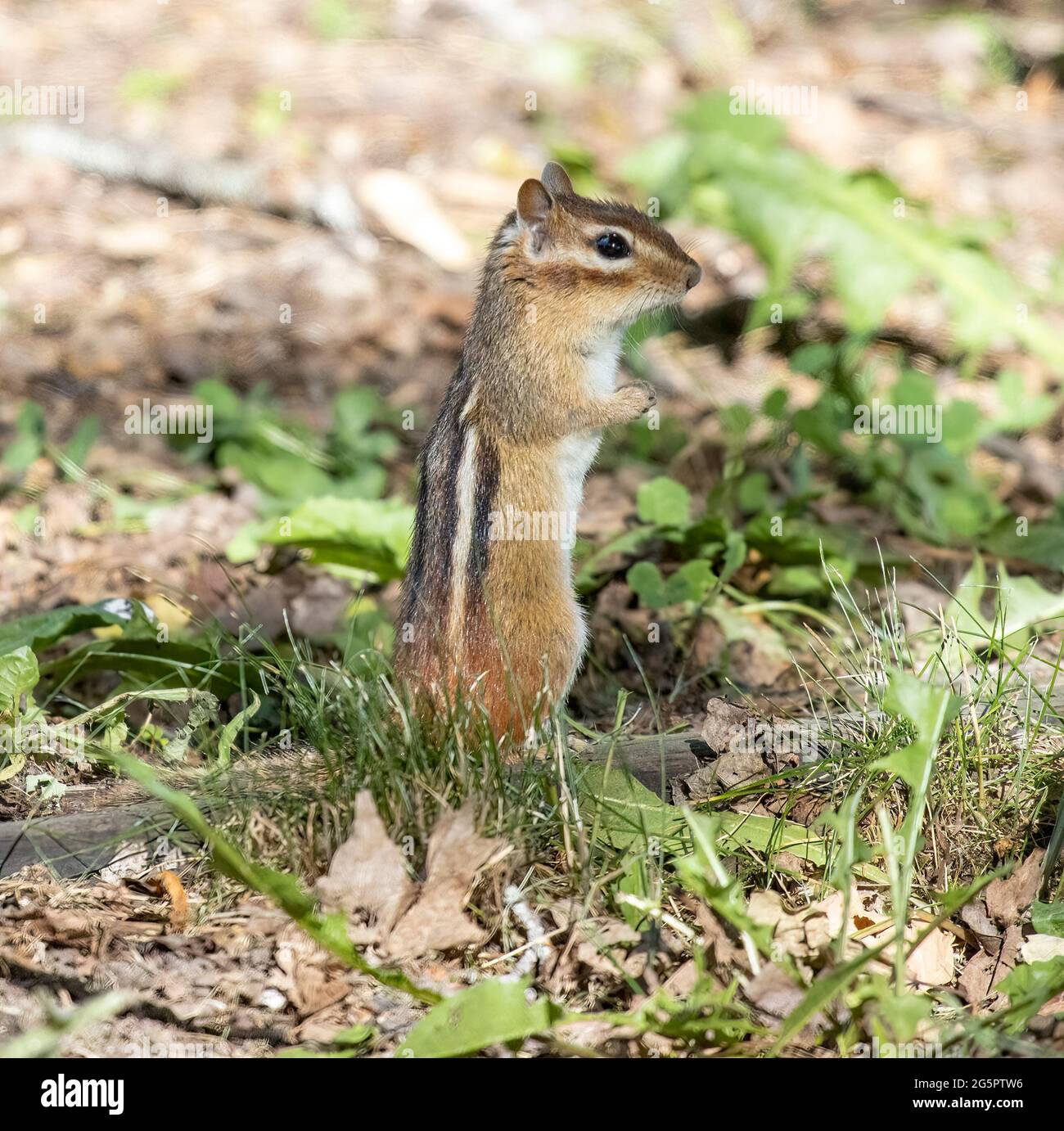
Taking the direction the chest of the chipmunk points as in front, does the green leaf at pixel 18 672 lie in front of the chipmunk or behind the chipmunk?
behind

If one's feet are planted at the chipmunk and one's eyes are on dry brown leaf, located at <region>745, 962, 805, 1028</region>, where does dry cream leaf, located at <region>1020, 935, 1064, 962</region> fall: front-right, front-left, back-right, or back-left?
front-left

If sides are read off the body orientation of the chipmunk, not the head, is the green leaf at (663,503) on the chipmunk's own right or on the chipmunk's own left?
on the chipmunk's own left

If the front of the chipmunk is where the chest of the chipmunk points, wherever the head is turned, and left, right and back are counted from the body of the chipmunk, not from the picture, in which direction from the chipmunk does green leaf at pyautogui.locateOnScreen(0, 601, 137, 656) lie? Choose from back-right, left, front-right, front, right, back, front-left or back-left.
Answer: back

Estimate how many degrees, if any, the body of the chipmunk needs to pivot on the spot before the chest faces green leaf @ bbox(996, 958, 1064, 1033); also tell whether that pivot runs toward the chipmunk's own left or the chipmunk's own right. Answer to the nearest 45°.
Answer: approximately 45° to the chipmunk's own right

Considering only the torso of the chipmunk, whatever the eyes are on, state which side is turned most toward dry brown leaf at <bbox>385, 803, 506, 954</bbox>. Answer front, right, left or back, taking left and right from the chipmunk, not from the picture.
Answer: right

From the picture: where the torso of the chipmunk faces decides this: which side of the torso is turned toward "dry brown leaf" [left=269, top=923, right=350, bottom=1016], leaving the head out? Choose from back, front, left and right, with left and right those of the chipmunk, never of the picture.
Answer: right

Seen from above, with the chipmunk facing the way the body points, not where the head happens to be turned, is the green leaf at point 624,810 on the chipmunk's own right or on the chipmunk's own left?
on the chipmunk's own right

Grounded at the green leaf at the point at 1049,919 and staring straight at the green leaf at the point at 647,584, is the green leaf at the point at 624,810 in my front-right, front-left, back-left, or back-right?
front-left

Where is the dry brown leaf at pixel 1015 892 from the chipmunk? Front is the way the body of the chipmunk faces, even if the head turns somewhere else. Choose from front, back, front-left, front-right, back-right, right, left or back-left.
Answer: front-right

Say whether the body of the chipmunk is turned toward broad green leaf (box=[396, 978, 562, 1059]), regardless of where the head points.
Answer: no

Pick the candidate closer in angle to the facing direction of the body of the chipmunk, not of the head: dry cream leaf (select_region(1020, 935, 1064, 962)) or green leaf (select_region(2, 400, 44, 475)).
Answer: the dry cream leaf

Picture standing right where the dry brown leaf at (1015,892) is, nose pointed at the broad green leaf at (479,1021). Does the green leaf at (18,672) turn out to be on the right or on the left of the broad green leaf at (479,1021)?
right

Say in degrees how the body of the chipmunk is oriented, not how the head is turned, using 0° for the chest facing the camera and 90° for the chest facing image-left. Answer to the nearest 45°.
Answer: approximately 270°

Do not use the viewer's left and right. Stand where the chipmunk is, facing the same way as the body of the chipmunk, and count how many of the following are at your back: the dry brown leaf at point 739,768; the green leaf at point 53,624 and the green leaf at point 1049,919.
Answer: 1
